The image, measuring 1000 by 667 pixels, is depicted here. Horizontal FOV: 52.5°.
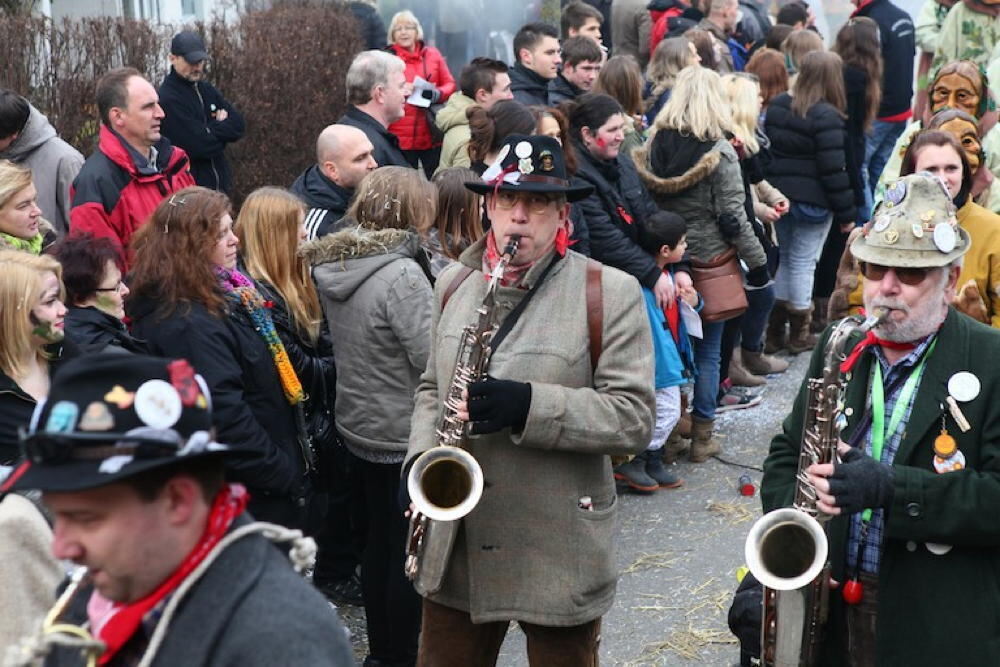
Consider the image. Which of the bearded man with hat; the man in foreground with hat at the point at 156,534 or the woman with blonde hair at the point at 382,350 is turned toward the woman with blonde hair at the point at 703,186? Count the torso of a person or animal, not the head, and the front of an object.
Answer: the woman with blonde hair at the point at 382,350

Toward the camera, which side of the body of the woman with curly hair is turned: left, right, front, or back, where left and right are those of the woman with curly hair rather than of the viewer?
right

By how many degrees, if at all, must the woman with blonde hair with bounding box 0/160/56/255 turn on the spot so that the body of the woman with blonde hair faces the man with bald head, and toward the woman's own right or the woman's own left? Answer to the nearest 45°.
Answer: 0° — they already face them

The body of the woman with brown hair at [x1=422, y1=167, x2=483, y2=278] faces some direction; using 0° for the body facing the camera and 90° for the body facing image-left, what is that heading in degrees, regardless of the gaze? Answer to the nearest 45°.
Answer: approximately 225°

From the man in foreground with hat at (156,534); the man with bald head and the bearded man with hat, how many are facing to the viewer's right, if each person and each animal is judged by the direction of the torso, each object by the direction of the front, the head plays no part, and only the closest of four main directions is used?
1

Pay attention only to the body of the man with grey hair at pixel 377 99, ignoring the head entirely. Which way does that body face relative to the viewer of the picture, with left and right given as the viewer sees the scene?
facing to the right of the viewer

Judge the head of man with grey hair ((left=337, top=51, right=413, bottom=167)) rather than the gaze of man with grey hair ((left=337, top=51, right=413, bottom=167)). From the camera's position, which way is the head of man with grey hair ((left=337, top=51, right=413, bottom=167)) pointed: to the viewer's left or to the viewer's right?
to the viewer's right

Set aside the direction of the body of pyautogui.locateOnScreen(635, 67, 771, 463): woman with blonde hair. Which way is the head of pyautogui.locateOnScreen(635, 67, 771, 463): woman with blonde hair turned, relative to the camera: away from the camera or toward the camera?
away from the camera

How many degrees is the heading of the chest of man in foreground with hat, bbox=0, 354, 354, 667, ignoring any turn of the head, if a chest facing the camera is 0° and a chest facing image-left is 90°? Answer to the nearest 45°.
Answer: approximately 45°

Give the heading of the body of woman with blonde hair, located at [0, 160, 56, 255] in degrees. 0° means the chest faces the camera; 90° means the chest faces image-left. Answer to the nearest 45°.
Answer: approximately 270°

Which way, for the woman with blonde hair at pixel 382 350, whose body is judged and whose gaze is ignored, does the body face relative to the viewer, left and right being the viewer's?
facing away from the viewer and to the right of the viewer

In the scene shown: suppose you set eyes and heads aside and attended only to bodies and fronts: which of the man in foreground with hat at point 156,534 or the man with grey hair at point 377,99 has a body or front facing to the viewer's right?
the man with grey hair

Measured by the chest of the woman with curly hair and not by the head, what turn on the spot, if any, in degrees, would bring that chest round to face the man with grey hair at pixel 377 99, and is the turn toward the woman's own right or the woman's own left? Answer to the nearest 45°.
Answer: approximately 90° to the woman's own left

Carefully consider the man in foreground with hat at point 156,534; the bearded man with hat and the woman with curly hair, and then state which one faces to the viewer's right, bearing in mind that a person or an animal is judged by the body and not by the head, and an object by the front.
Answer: the woman with curly hair
